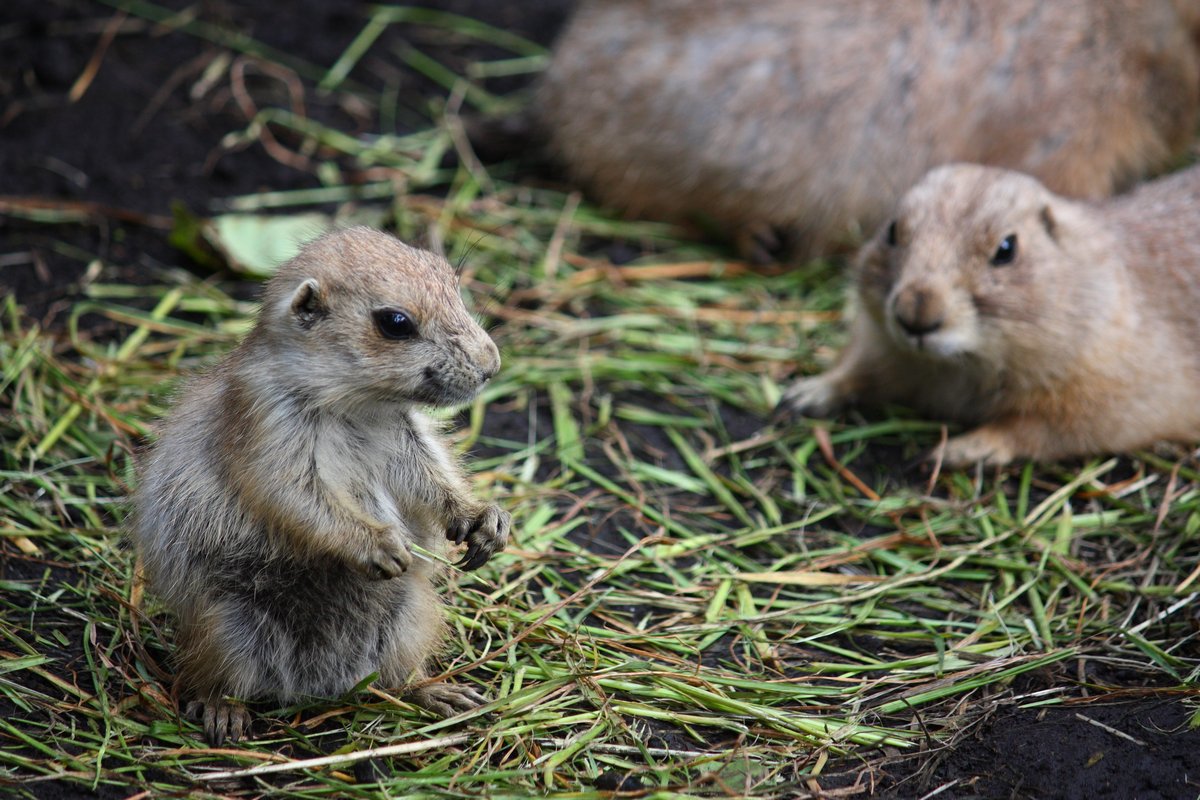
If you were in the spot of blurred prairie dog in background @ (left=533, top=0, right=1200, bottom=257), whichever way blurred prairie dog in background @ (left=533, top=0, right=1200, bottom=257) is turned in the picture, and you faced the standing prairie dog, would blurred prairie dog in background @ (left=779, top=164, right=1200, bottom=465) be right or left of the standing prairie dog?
left

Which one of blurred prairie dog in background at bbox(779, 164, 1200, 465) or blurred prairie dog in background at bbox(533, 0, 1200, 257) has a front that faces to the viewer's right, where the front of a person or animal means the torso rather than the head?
blurred prairie dog in background at bbox(533, 0, 1200, 257)

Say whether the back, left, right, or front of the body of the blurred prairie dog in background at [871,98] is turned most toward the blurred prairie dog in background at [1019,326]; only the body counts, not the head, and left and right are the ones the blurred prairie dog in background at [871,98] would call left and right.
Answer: right

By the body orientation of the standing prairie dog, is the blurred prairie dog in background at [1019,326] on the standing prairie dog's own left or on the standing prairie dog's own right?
on the standing prairie dog's own left

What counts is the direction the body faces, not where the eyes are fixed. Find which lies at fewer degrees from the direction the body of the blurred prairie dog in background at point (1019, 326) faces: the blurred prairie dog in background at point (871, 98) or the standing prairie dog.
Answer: the standing prairie dog

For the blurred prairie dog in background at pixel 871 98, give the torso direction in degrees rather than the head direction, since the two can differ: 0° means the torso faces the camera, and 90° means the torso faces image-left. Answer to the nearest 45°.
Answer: approximately 270°

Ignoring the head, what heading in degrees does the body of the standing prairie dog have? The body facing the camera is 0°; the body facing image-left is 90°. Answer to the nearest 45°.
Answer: approximately 315°

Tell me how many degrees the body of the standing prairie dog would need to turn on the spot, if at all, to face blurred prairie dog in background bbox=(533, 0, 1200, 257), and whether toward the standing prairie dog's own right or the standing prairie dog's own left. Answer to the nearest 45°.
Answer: approximately 90° to the standing prairie dog's own left

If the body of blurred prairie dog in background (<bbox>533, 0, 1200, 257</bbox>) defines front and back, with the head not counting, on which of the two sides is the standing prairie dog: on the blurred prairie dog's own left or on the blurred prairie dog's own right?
on the blurred prairie dog's own right

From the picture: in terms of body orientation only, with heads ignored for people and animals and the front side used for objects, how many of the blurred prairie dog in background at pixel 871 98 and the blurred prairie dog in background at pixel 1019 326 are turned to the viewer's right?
1

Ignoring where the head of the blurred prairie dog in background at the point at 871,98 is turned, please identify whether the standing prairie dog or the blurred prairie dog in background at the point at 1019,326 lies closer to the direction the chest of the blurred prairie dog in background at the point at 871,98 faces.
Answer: the blurred prairie dog in background

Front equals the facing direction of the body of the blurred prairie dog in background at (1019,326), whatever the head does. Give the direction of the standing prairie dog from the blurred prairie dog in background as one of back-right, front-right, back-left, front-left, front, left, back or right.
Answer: front
